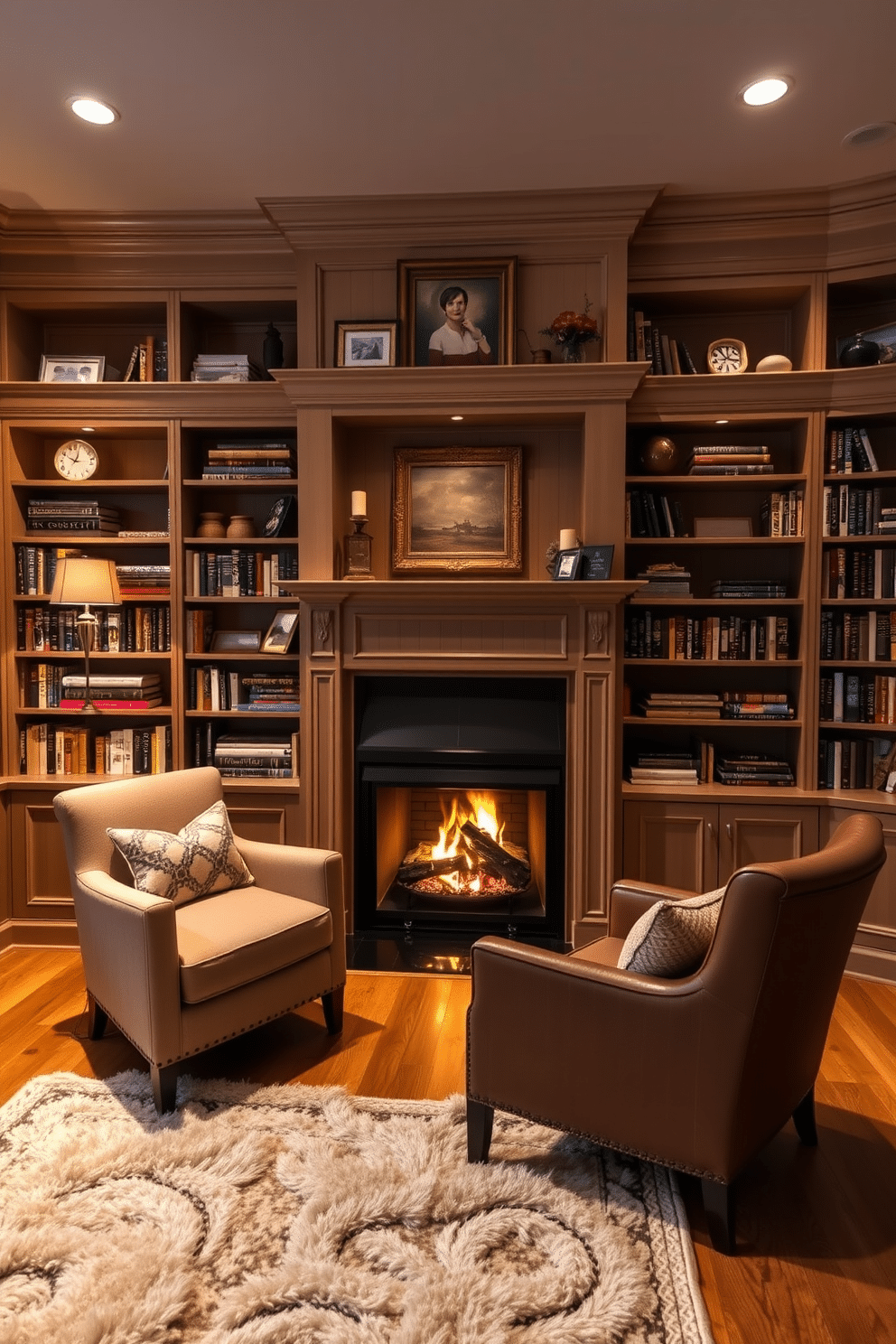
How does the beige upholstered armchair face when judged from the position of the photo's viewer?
facing the viewer and to the right of the viewer

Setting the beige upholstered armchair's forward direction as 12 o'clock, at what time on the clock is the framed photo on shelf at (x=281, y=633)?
The framed photo on shelf is roughly at 8 o'clock from the beige upholstered armchair.

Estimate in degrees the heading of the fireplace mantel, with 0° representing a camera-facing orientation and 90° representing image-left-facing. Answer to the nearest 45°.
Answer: approximately 0°

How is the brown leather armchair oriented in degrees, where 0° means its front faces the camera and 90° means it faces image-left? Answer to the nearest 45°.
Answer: approximately 135°

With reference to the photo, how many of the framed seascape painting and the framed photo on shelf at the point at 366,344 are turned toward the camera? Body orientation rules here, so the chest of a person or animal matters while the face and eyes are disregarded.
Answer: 2

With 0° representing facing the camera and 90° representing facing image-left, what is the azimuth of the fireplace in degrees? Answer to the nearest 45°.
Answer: approximately 0°

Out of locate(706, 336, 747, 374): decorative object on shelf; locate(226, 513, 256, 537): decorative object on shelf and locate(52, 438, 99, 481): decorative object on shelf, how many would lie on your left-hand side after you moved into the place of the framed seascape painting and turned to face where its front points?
1

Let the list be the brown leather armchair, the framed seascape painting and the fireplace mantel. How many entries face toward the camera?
2

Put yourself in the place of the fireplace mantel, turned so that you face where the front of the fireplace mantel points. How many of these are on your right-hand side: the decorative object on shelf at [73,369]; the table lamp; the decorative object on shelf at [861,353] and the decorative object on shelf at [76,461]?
3

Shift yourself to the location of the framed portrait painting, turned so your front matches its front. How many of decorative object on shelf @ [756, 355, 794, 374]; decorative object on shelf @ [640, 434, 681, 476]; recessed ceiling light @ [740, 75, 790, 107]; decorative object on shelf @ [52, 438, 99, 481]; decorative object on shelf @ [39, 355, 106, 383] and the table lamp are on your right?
3
